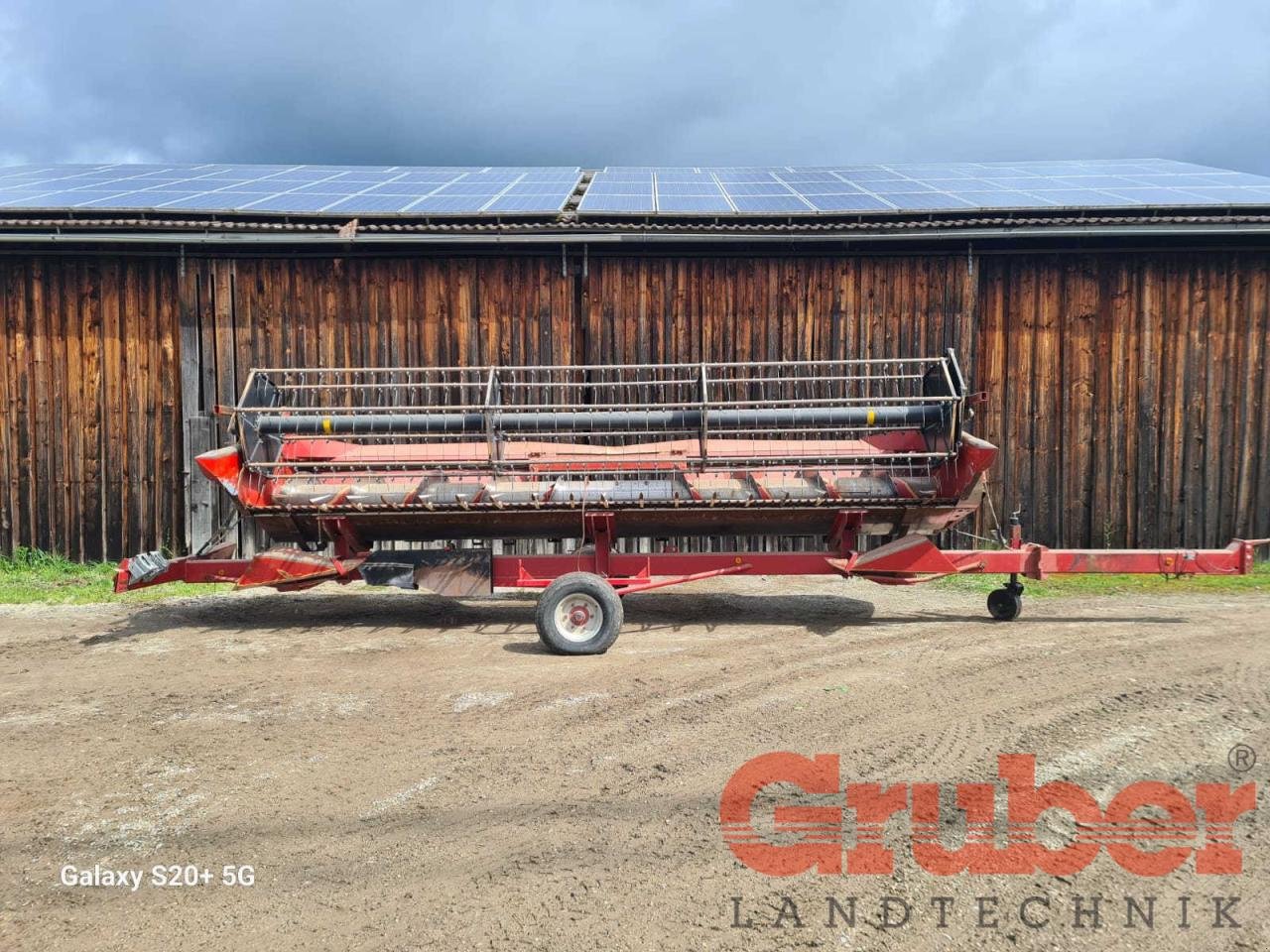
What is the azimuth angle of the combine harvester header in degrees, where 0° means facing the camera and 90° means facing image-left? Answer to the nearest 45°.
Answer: approximately 0°

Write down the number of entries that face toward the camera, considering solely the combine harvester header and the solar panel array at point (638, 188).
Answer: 2

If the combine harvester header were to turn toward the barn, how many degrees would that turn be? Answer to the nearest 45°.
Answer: approximately 180°

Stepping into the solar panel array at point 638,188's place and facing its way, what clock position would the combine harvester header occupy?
The combine harvester header is roughly at 12 o'clock from the solar panel array.

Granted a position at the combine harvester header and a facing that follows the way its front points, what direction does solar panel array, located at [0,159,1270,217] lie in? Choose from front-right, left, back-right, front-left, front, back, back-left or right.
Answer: back
